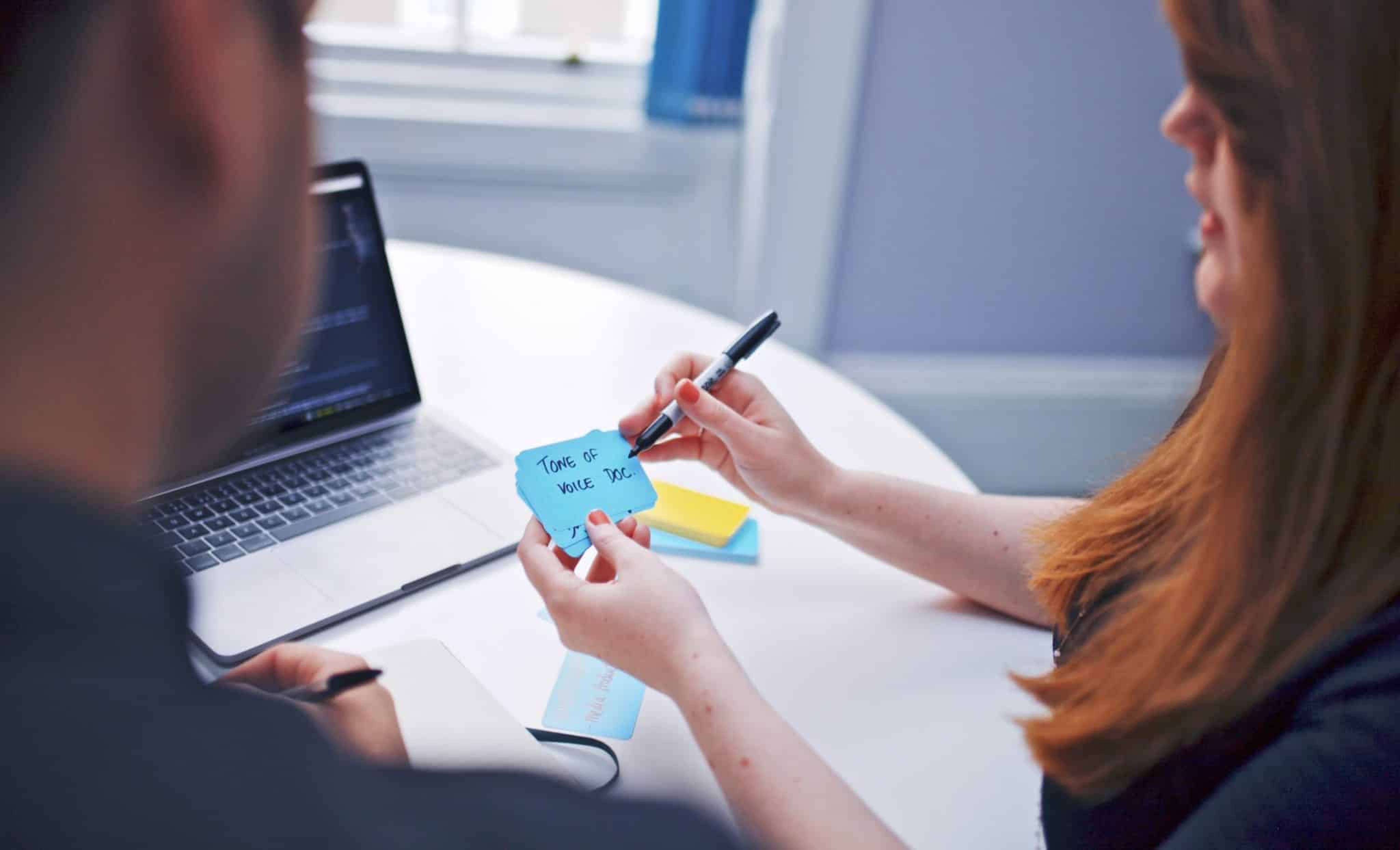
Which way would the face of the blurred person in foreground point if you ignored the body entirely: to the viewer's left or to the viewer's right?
to the viewer's right

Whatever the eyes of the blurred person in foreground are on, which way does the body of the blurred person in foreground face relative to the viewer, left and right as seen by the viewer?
facing away from the viewer and to the right of the viewer

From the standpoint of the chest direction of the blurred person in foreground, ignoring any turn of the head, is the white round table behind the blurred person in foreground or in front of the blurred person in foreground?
in front

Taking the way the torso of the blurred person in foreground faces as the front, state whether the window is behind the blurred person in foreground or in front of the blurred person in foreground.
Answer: in front

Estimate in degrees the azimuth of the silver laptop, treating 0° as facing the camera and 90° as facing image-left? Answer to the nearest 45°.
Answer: approximately 315°

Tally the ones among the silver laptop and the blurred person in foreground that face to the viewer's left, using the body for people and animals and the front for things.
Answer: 0
